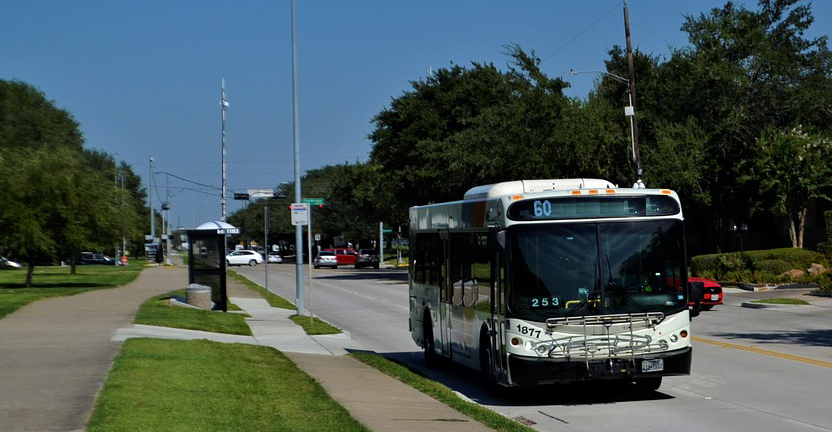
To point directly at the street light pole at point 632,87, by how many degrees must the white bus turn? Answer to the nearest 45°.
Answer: approximately 180°

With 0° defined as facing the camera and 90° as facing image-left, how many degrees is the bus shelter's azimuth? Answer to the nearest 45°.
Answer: approximately 270°

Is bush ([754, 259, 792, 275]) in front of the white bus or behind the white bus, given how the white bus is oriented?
behind

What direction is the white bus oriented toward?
toward the camera

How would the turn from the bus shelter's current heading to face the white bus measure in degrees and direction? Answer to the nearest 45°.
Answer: approximately 90° to its right

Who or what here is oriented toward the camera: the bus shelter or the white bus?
the white bus

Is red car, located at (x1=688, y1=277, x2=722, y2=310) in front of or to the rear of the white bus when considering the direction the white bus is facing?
to the rear

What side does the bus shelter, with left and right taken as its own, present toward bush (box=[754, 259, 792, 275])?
front

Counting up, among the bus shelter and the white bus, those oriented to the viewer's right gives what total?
1
